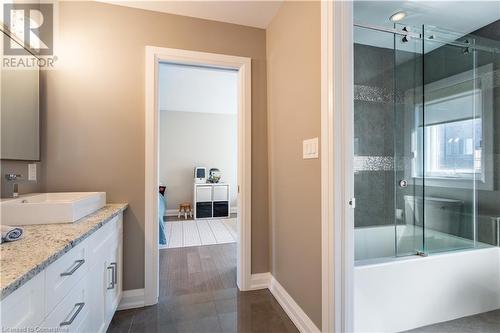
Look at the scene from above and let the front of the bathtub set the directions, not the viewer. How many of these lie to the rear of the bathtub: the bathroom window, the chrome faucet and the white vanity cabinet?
1

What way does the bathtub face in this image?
toward the camera

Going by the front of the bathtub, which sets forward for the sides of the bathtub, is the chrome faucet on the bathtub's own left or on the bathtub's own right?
on the bathtub's own right

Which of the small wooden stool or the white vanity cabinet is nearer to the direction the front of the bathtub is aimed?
the white vanity cabinet

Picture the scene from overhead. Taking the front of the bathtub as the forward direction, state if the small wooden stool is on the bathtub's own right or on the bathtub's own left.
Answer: on the bathtub's own right

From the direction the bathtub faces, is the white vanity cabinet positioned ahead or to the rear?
ahead

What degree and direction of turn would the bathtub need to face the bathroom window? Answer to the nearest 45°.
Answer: approximately 180°
